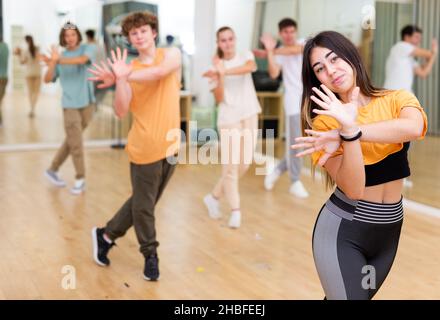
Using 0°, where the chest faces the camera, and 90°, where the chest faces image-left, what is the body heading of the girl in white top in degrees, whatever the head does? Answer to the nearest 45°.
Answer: approximately 0°
